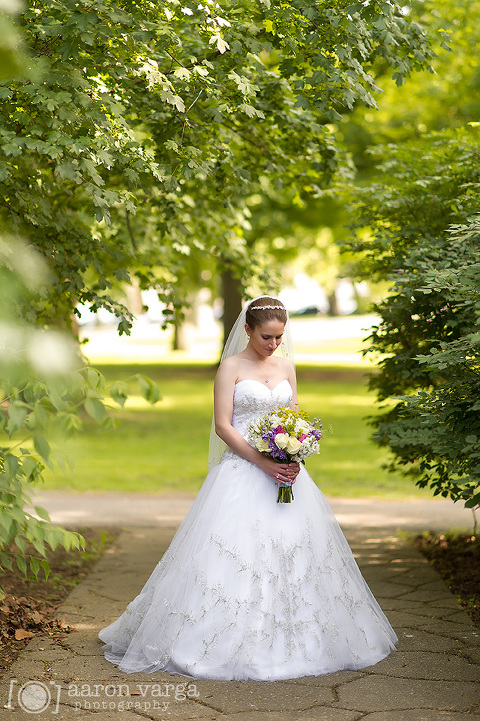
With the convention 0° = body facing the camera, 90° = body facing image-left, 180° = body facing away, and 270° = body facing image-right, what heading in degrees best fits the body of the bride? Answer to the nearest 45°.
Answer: approximately 315°

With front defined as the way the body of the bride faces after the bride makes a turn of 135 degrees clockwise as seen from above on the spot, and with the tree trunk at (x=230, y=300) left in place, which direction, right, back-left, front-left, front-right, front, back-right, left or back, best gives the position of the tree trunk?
right
